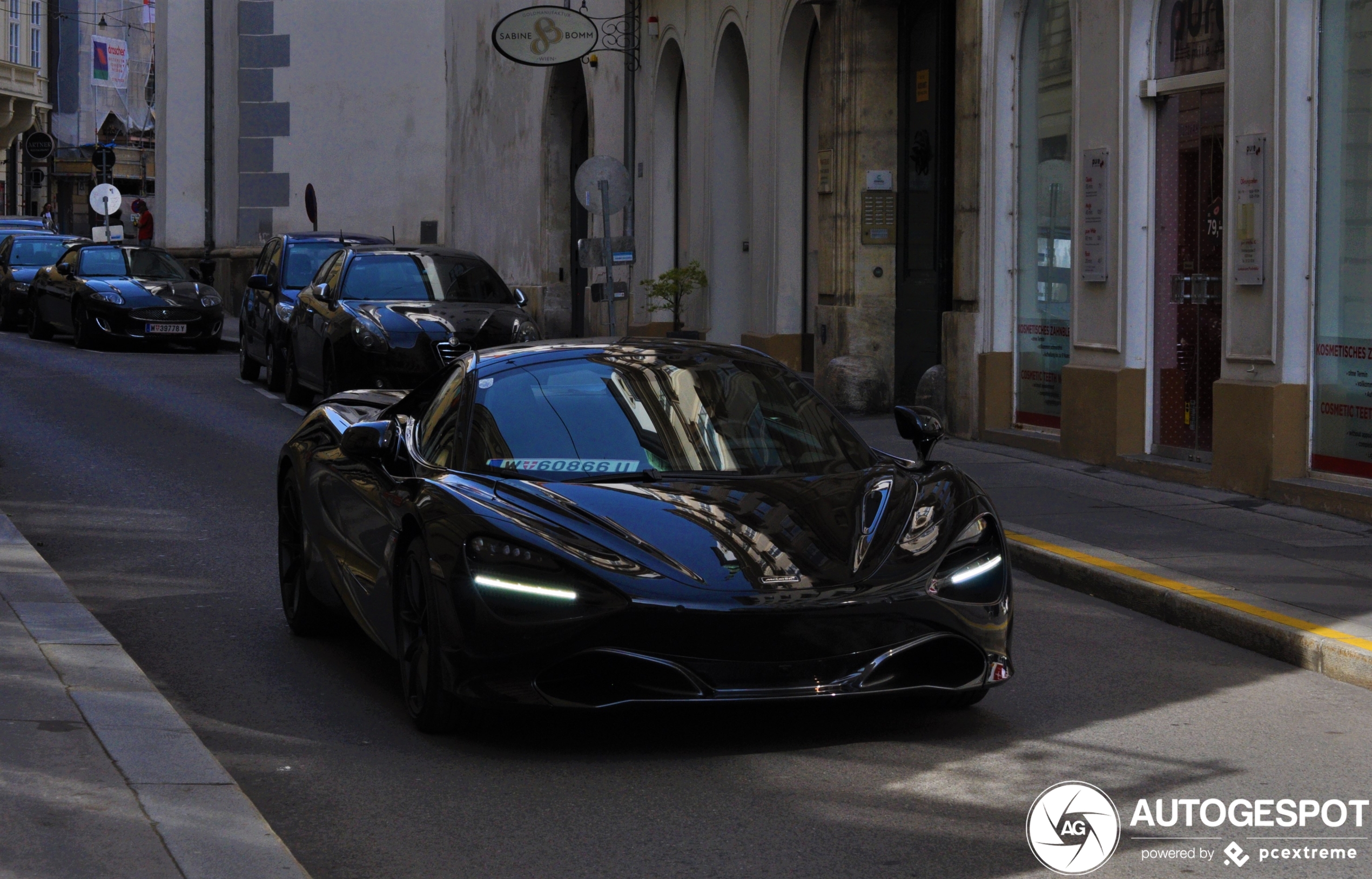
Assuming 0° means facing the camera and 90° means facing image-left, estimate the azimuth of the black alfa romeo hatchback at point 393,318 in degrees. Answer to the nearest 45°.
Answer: approximately 315°

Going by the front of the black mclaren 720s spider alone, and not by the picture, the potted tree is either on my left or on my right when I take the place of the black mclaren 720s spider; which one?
on my left

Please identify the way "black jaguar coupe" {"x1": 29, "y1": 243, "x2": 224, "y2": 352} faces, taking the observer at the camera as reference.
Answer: facing the viewer and to the right of the viewer

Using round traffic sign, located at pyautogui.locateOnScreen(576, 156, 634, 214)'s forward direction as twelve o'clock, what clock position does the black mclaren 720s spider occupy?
The black mclaren 720s spider is roughly at 6 o'clock from the round traffic sign.

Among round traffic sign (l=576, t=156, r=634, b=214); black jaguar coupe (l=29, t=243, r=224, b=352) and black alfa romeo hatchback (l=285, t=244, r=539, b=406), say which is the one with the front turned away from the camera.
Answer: the round traffic sign

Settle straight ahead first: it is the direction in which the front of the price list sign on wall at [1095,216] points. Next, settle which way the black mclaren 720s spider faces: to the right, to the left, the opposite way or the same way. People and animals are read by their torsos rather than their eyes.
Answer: to the left

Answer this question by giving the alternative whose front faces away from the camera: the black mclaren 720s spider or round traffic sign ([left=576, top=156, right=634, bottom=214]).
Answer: the round traffic sign

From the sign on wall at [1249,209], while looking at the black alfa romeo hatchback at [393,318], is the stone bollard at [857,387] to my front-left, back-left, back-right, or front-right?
front-right

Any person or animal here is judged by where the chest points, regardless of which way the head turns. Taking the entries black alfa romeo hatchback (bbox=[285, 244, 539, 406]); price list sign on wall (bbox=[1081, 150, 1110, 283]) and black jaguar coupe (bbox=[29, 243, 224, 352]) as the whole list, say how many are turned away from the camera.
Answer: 0

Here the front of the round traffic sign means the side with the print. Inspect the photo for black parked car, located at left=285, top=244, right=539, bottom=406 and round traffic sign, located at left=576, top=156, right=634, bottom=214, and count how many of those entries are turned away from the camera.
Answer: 1

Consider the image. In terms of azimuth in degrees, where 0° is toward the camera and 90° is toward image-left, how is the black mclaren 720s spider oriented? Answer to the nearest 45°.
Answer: approximately 315°

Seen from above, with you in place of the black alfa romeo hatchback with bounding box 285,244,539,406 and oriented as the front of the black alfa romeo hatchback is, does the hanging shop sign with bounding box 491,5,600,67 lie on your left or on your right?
on your left

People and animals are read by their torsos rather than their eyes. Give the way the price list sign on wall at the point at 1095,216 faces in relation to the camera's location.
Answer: facing the viewer and to the left of the viewer

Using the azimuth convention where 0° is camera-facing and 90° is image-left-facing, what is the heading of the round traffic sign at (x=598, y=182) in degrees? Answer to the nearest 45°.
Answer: approximately 180°

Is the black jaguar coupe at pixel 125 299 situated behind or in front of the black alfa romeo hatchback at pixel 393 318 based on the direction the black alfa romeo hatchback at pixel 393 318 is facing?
behind
